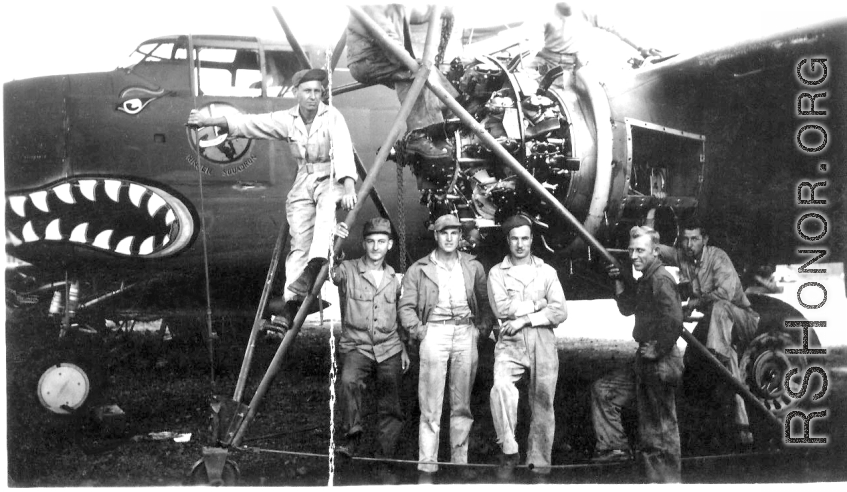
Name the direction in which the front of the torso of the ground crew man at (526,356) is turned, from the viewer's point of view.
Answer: toward the camera

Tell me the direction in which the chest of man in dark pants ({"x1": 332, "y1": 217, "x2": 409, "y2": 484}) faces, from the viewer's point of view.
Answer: toward the camera

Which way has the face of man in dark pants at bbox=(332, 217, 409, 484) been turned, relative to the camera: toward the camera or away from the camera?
toward the camera

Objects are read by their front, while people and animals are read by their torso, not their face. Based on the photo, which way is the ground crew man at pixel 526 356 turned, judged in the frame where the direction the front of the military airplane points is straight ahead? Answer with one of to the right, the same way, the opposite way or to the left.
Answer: to the left

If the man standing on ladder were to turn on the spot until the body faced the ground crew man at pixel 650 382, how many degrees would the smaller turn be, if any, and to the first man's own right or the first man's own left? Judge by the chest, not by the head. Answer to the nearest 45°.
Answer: approximately 90° to the first man's own left

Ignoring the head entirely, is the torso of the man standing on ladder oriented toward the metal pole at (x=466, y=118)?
no

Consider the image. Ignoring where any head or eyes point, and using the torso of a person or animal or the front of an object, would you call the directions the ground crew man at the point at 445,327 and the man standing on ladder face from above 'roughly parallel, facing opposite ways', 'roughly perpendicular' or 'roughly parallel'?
roughly parallel

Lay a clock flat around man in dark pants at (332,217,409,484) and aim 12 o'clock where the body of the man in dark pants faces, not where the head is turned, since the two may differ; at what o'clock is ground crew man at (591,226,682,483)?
The ground crew man is roughly at 9 o'clock from the man in dark pants.

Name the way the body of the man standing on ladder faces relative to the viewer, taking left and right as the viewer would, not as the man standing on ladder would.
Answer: facing the viewer

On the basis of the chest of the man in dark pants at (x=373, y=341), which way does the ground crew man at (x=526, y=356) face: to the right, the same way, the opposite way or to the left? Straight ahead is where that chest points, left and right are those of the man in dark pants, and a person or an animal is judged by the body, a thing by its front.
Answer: the same way

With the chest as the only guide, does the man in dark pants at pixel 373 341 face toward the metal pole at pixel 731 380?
no

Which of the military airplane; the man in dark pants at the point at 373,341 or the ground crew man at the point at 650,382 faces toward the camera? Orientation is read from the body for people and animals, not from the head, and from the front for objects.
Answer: the man in dark pants

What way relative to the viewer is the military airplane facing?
to the viewer's left

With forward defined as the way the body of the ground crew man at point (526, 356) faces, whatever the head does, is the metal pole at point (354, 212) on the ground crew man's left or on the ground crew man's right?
on the ground crew man's right

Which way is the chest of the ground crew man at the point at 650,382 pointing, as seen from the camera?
to the viewer's left
